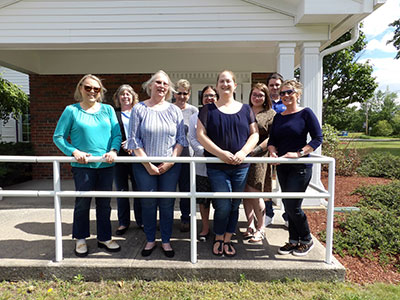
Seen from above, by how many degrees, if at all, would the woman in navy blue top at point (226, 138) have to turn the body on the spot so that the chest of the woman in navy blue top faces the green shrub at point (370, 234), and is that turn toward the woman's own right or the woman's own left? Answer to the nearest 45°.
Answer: approximately 135° to the woman's own left

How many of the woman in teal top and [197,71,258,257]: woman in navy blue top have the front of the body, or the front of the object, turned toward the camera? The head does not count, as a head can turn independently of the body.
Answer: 2

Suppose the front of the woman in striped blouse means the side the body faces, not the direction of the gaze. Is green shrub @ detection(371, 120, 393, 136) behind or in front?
behind

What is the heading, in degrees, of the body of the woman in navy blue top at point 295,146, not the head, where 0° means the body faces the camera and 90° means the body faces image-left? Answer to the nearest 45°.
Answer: approximately 45°

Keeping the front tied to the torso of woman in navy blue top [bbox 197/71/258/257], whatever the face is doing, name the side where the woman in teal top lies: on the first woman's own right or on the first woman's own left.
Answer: on the first woman's own right

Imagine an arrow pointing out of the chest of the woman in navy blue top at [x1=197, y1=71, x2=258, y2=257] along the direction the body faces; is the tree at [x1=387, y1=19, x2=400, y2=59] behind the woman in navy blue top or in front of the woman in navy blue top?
behind
